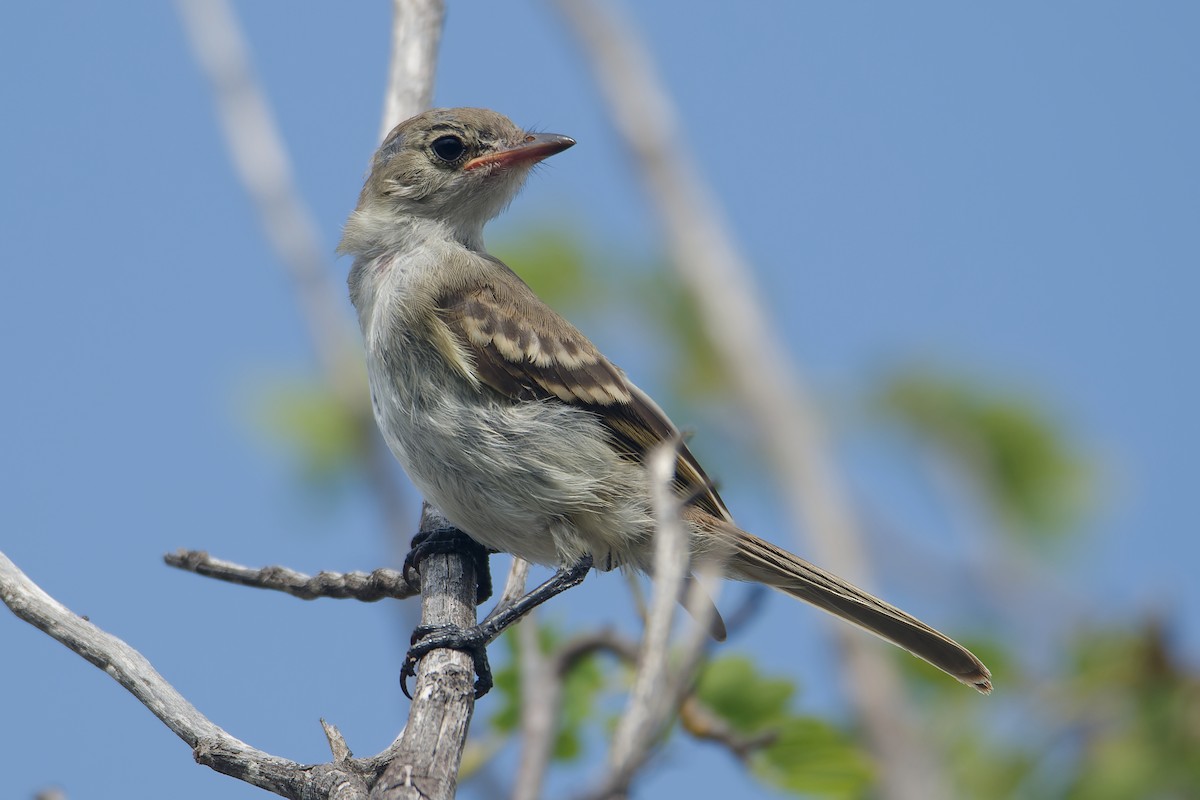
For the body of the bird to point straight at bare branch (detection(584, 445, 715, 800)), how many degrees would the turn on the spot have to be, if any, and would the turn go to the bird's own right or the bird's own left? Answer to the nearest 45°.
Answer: approximately 90° to the bird's own left

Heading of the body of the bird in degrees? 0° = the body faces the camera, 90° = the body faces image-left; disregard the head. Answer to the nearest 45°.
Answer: approximately 90°

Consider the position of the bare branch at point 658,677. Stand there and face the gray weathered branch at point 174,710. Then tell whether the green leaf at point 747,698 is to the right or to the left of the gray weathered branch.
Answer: right

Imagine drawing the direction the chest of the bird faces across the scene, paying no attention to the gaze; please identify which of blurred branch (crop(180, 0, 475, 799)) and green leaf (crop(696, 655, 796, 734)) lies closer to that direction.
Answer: the blurred branch
